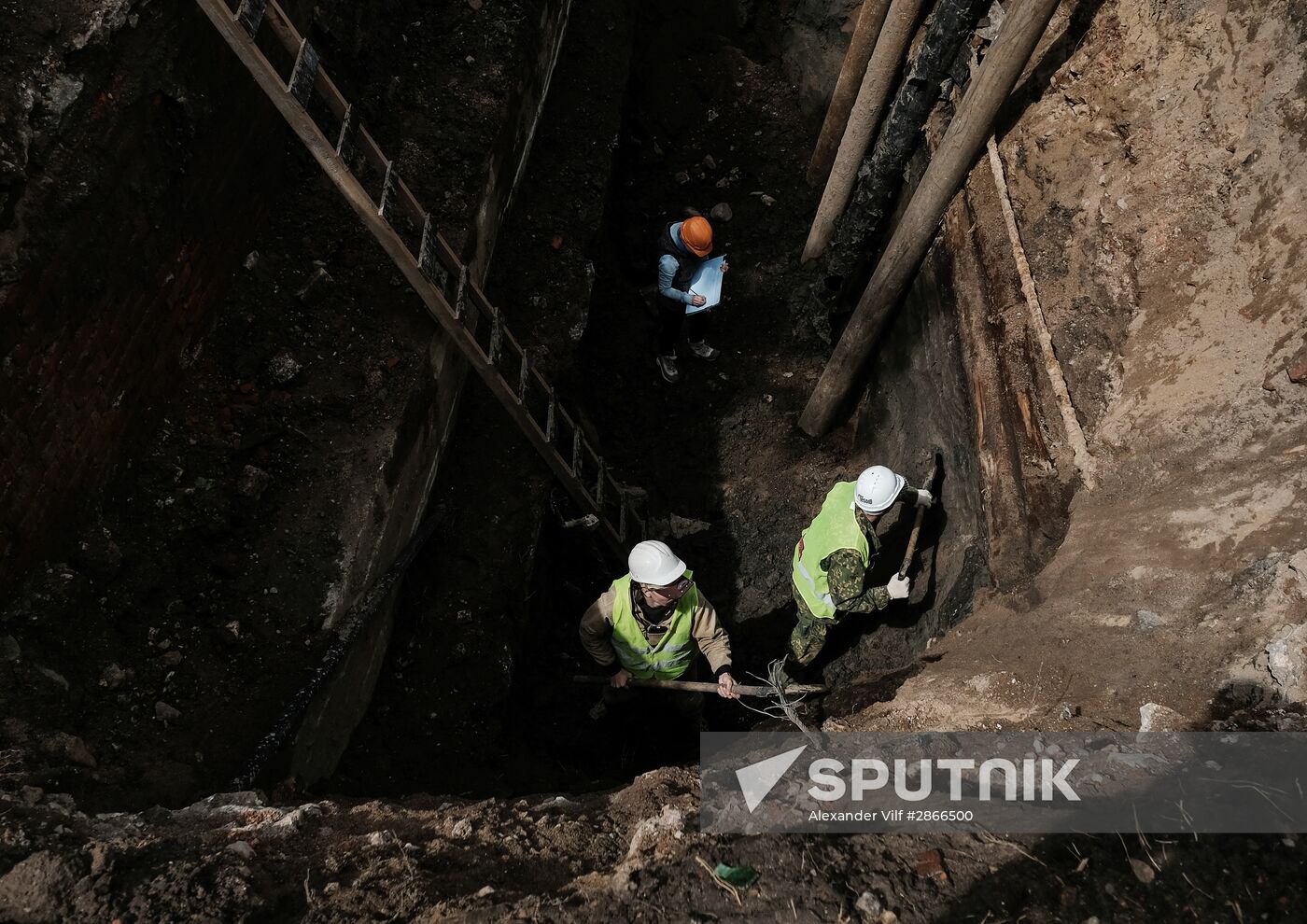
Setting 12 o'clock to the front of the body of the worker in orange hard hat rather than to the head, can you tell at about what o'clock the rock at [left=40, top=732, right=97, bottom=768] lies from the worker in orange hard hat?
The rock is roughly at 2 o'clock from the worker in orange hard hat.

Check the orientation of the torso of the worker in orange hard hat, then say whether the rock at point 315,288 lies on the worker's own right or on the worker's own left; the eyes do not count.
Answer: on the worker's own right

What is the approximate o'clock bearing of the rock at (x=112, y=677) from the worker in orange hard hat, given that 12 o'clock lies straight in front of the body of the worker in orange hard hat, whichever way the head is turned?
The rock is roughly at 2 o'clock from the worker in orange hard hat.

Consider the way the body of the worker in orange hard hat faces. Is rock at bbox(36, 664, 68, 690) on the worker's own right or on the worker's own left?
on the worker's own right

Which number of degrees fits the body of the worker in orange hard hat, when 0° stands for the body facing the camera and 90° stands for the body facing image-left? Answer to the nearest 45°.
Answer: approximately 315°
